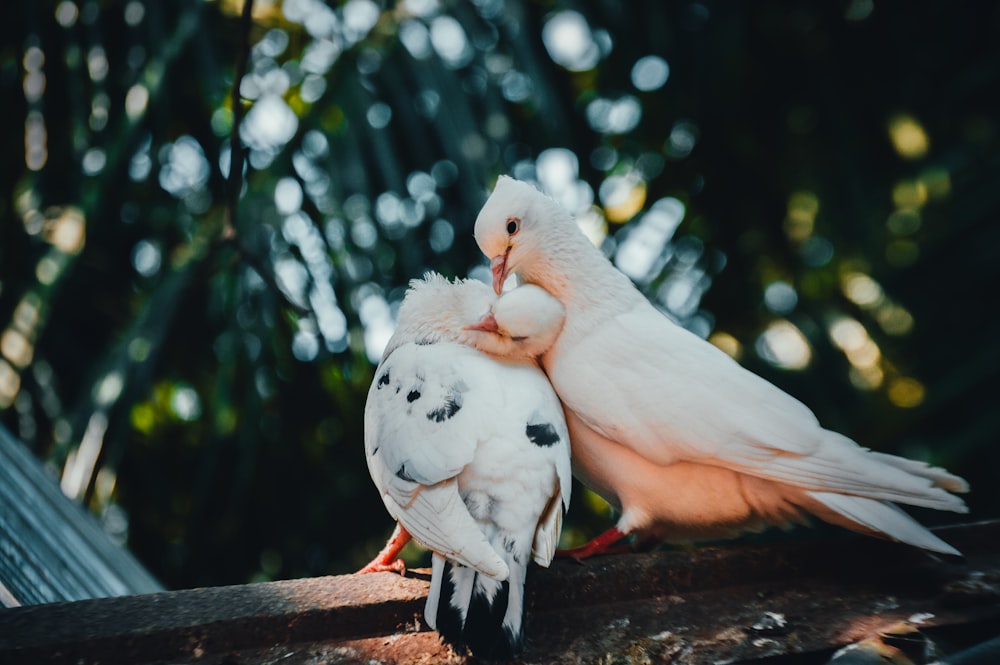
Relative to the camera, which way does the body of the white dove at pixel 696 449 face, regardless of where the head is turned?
to the viewer's left

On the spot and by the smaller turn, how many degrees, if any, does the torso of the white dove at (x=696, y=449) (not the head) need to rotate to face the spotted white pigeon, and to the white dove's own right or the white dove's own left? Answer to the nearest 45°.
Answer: approximately 45° to the white dove's own left
